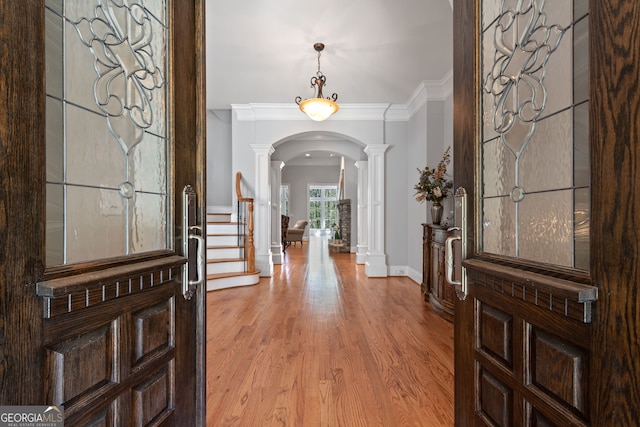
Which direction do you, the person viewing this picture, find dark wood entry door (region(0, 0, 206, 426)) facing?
facing the viewer and to the right of the viewer

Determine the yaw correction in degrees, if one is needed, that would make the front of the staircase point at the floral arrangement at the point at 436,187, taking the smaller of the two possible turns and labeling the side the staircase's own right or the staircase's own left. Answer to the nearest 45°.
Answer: approximately 45° to the staircase's own left

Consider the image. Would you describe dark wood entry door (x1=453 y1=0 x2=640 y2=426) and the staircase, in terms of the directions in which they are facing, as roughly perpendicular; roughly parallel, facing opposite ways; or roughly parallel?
roughly perpendicular

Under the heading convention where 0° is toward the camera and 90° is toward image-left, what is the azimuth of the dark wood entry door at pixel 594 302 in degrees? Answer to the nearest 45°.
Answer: approximately 45°

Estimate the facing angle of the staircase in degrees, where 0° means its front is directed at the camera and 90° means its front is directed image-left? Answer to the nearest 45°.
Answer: approximately 0°

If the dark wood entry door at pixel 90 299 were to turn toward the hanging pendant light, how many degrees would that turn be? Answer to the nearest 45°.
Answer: approximately 90° to its left

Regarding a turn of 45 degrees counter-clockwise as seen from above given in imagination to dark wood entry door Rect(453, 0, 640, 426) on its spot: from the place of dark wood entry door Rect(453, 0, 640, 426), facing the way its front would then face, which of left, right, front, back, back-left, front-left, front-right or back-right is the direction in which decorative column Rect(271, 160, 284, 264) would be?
back-right

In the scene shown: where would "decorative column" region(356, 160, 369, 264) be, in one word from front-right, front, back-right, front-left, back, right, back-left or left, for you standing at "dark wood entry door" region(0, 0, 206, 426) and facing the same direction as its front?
left

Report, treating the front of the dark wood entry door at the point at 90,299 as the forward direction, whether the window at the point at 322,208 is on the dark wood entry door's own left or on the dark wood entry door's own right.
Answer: on the dark wood entry door's own left

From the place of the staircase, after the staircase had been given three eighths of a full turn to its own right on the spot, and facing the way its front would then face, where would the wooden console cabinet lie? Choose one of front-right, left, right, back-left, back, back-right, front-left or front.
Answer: back

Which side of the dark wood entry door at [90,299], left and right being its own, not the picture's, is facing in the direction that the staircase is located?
left
